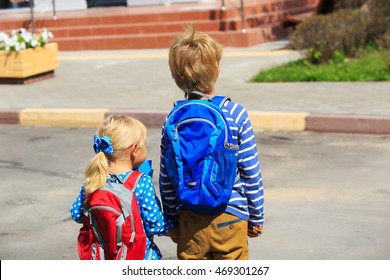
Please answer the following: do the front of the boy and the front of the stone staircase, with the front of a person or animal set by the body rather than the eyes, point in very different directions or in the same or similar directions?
very different directions

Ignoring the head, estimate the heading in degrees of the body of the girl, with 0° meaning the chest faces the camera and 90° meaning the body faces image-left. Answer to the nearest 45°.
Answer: approximately 225°

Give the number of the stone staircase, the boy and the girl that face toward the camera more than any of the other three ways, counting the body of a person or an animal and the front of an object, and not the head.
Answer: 1

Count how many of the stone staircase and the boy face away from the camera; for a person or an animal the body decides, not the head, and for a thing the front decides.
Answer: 1

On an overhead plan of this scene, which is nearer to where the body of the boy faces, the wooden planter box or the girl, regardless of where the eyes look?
the wooden planter box

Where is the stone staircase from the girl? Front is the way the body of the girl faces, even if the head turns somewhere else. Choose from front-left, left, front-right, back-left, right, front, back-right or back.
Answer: front-left

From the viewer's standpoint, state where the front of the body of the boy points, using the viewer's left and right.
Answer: facing away from the viewer

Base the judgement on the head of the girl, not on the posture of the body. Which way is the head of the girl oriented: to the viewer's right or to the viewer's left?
to the viewer's right
